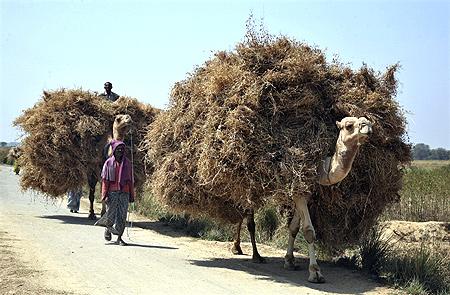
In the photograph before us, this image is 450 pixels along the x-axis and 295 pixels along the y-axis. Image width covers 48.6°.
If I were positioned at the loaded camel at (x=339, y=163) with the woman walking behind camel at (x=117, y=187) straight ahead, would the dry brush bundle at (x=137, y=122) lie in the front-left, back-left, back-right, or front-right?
front-right

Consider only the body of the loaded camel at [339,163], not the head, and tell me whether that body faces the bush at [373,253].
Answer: no

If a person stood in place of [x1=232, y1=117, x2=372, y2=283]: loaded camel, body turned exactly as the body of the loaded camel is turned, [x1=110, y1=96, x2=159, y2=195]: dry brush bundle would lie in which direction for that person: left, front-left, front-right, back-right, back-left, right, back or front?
back

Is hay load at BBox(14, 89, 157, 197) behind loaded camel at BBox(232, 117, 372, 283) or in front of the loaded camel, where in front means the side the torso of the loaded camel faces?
behind

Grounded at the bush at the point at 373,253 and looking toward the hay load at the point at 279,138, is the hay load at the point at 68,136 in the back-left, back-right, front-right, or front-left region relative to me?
front-right

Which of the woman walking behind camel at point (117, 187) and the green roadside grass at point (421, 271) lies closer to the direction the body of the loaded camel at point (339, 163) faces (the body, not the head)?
the green roadside grass

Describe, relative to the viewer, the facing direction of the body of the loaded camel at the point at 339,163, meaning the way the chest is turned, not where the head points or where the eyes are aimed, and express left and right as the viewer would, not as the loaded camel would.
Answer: facing the viewer and to the right of the viewer
